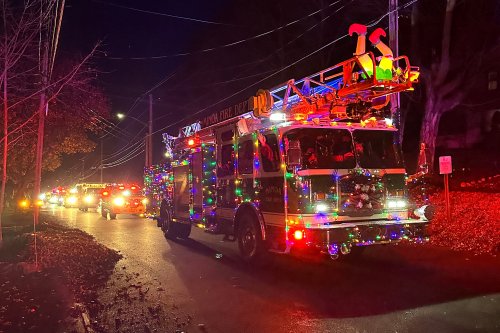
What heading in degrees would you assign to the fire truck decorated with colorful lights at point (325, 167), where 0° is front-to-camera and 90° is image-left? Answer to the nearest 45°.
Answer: approximately 315°

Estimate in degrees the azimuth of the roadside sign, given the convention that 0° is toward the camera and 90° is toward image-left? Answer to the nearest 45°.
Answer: approximately 0°

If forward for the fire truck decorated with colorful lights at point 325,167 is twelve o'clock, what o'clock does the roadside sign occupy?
The roadside sign is roughly at 9 o'clock from the fire truck decorated with colorful lights.

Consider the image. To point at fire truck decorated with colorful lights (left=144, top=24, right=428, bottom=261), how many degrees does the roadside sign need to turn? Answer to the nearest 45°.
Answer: approximately 45° to its right
